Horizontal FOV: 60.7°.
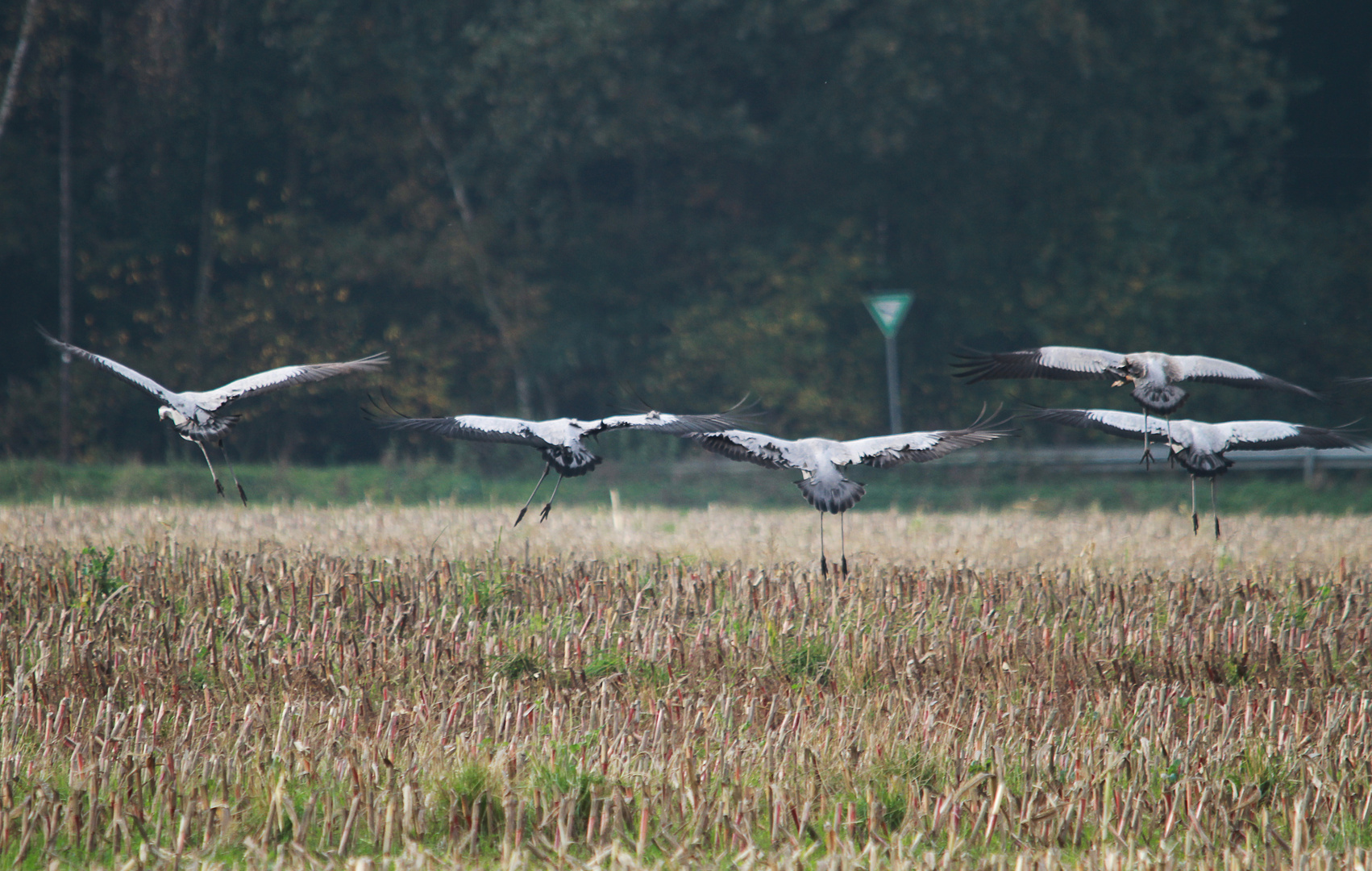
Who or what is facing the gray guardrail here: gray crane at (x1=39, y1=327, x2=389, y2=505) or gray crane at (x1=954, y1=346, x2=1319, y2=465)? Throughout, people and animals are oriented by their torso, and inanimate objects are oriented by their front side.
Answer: gray crane at (x1=954, y1=346, x2=1319, y2=465)

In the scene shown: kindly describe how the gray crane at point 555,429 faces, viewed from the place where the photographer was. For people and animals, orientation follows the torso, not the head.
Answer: facing away from the viewer

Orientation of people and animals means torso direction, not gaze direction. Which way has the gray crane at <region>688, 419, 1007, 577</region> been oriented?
away from the camera

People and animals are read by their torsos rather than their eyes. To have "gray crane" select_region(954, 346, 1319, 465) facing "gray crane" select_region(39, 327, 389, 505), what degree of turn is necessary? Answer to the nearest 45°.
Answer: approximately 135° to its left

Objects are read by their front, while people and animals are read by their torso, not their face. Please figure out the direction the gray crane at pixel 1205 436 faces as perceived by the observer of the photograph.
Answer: facing away from the viewer

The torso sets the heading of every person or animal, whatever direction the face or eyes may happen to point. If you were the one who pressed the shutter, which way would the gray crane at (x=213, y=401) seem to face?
facing away from the viewer and to the left of the viewer

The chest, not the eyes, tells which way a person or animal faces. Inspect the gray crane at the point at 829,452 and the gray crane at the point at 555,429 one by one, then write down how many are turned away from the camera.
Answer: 2

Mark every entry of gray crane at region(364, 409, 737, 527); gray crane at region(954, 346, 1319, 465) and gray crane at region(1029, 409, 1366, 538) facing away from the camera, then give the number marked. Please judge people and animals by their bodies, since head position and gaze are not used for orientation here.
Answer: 3

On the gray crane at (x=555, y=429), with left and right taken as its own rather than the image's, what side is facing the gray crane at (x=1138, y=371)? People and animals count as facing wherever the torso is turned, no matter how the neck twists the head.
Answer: right

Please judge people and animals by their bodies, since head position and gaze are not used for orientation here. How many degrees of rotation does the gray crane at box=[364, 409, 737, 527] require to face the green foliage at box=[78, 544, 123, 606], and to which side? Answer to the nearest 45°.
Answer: approximately 90° to its left

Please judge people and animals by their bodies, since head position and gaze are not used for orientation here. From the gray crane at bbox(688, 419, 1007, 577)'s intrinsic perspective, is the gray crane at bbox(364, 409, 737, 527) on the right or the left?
on its left

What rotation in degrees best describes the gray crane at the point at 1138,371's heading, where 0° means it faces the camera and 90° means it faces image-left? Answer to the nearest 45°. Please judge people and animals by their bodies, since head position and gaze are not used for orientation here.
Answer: approximately 180°

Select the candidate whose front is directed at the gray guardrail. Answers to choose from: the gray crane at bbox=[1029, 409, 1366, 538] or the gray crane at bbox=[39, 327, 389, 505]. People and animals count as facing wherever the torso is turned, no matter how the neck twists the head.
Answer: the gray crane at bbox=[1029, 409, 1366, 538]

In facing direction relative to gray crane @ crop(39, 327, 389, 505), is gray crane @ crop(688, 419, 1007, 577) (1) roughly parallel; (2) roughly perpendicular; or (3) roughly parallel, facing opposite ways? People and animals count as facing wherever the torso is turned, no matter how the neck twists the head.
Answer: roughly perpendicular
